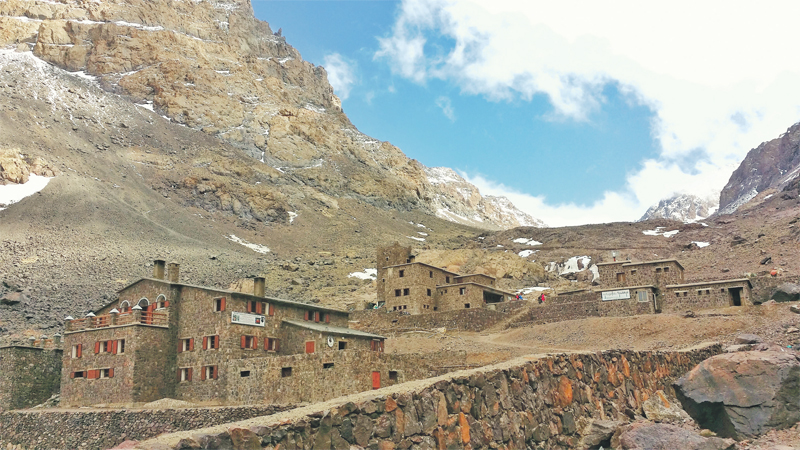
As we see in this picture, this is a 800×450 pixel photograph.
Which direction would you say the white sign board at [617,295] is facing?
toward the camera

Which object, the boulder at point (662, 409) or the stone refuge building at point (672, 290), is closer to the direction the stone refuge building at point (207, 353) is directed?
the boulder

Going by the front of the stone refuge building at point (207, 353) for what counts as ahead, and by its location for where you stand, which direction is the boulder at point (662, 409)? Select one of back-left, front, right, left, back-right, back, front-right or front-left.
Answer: front

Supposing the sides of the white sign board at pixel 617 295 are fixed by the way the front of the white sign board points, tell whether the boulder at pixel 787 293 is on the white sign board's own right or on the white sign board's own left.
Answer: on the white sign board's own left

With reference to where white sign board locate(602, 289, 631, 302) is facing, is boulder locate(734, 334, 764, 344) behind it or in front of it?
in front

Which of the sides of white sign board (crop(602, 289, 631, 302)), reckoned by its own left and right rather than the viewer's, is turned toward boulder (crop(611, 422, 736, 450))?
front

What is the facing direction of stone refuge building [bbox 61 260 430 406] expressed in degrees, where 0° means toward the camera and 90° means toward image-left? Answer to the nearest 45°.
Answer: approximately 315°

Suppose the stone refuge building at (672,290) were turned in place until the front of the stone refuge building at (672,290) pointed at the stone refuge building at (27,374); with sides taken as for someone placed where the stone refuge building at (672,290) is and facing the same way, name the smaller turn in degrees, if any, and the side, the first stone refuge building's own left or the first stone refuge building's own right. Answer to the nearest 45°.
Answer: approximately 45° to the first stone refuge building's own right

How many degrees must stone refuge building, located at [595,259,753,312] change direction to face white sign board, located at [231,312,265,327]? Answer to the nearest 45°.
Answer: approximately 45° to its right

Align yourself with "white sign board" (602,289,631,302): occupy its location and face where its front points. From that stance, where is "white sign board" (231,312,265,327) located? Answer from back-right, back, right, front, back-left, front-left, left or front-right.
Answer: front-right

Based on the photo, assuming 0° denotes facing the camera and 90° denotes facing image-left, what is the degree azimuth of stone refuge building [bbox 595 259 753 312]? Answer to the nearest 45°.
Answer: approximately 0°

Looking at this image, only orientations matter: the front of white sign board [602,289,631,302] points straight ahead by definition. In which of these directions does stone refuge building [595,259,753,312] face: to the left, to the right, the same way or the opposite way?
the same way

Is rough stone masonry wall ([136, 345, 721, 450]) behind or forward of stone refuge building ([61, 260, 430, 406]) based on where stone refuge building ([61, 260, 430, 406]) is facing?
forward

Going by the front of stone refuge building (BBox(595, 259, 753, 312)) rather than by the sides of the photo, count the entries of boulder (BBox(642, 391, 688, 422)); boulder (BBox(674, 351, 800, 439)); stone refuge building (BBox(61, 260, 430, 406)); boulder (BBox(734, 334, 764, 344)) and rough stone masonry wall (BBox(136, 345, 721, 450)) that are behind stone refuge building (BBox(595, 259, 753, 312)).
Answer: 0

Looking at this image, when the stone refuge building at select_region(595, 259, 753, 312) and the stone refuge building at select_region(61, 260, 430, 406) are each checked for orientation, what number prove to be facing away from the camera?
0

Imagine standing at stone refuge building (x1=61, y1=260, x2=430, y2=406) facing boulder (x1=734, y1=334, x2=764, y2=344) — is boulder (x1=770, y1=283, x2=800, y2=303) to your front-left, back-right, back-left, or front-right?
front-left

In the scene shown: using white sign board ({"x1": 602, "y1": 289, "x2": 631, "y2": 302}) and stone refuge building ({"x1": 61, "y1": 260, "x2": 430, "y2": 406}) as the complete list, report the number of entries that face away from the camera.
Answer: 0

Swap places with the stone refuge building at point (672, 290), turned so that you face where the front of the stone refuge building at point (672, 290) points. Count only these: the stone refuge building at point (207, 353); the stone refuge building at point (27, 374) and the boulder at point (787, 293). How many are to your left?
1
